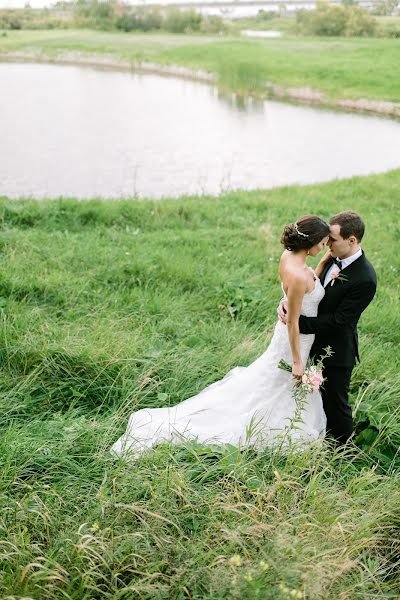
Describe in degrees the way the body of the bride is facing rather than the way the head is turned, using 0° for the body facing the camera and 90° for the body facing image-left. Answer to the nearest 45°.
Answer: approximately 270°

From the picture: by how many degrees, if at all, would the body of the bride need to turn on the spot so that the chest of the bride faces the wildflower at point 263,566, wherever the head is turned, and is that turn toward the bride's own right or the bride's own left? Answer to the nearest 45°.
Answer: approximately 90° to the bride's own right
